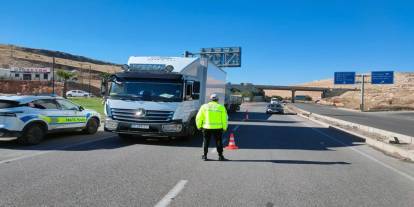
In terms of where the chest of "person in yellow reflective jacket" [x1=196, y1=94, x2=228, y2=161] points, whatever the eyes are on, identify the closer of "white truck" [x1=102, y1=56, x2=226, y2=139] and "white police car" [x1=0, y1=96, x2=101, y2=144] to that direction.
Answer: the white truck

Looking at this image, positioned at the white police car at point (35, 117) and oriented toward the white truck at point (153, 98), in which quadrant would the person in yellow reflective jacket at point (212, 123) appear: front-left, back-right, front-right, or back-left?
front-right

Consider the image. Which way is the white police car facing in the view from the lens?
facing away from the viewer and to the right of the viewer

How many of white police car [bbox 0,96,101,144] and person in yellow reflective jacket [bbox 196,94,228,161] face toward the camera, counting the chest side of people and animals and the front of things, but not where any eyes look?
0

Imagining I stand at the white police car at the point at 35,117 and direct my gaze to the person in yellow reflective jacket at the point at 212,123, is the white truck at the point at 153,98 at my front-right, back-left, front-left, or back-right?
front-left

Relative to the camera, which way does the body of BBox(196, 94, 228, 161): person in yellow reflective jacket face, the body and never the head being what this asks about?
away from the camera

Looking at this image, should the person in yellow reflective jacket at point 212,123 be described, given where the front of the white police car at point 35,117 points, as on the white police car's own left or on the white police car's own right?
on the white police car's own right

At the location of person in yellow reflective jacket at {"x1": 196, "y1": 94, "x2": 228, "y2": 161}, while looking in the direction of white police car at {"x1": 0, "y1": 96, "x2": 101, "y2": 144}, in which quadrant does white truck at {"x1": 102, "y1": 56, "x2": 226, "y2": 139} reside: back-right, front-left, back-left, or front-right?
front-right

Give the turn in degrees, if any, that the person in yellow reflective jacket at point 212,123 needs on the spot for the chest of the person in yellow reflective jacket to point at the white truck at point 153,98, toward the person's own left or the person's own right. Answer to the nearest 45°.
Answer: approximately 45° to the person's own left
